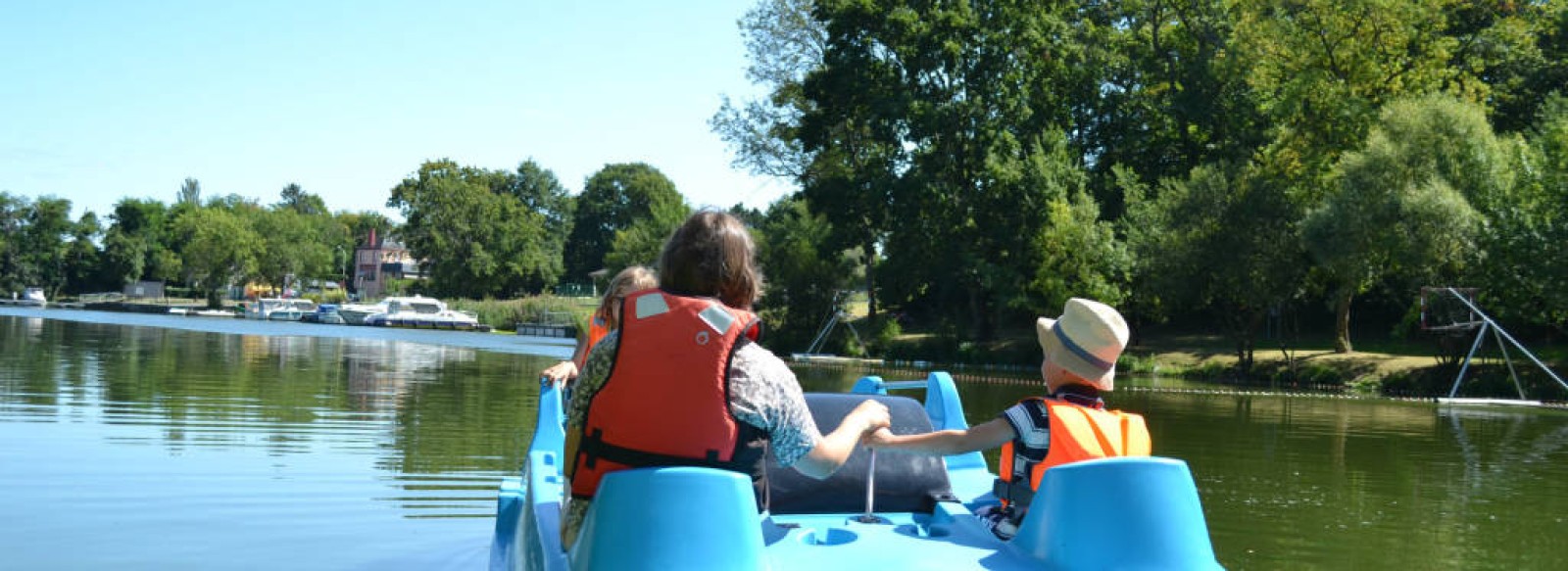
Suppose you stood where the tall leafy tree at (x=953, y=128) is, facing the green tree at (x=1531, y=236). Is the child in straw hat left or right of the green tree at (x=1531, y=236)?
right

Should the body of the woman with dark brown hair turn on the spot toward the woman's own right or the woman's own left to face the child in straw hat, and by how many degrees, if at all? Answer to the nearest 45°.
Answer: approximately 45° to the woman's own right

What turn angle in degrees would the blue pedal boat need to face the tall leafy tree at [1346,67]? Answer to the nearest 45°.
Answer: approximately 45° to its right

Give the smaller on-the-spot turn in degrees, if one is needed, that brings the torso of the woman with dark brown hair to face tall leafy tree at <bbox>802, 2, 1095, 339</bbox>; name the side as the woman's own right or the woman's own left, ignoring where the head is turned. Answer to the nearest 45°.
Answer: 0° — they already face it

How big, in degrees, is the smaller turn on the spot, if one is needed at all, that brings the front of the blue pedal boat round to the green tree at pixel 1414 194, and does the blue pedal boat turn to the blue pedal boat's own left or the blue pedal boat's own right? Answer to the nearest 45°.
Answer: approximately 45° to the blue pedal boat's own right

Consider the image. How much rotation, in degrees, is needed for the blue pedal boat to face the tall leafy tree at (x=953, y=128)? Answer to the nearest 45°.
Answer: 0° — it already faces it

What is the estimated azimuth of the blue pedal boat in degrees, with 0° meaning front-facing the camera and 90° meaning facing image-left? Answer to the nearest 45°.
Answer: approximately 180°

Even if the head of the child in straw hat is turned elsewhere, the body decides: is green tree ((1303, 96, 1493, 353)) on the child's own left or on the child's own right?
on the child's own right

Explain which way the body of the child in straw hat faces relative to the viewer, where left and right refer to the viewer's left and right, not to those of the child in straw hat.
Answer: facing away from the viewer and to the left of the viewer

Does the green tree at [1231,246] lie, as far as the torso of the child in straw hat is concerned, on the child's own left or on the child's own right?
on the child's own right

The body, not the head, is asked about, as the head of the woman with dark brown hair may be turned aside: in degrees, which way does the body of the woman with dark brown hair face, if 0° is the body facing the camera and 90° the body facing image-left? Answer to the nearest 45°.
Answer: approximately 180°
